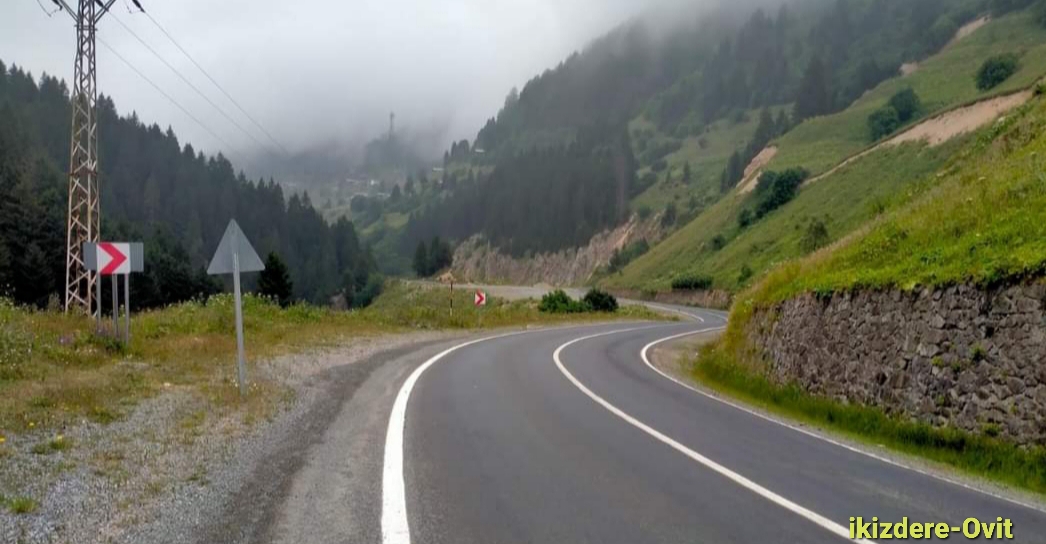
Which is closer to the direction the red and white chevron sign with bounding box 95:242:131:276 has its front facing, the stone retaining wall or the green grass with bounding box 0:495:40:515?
the green grass

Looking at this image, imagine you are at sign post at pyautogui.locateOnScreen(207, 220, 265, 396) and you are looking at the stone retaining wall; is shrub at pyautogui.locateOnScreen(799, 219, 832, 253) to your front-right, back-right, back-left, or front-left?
front-left

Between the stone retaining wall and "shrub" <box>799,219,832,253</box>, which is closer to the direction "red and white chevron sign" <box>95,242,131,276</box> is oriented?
the stone retaining wall

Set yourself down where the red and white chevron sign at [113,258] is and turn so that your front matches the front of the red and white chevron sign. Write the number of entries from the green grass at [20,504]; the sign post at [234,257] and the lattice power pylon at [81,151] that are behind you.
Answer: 1

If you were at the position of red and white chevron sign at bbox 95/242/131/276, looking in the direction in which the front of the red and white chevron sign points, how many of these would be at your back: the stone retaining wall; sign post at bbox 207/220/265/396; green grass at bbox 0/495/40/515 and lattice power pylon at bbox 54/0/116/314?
1

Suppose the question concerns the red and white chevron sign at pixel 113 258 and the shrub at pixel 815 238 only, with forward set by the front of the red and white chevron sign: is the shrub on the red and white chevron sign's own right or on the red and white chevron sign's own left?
on the red and white chevron sign's own left

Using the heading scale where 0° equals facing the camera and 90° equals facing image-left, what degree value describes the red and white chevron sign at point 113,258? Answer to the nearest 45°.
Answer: approximately 0°

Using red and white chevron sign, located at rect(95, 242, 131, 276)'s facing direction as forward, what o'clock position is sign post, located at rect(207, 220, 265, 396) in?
The sign post is roughly at 11 o'clock from the red and white chevron sign.

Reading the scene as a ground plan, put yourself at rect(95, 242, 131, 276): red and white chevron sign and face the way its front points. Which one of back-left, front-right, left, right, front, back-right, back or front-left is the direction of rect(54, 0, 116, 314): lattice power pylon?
back

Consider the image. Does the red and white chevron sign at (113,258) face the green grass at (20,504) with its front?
yes

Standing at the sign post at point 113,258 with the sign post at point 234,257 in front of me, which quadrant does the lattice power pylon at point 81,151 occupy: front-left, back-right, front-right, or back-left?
back-left

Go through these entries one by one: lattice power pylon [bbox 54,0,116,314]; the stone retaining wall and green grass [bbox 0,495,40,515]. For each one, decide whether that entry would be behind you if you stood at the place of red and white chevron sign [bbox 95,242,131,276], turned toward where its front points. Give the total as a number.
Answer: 1

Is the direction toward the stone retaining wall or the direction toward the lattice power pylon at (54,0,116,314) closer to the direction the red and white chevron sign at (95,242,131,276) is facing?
the stone retaining wall
